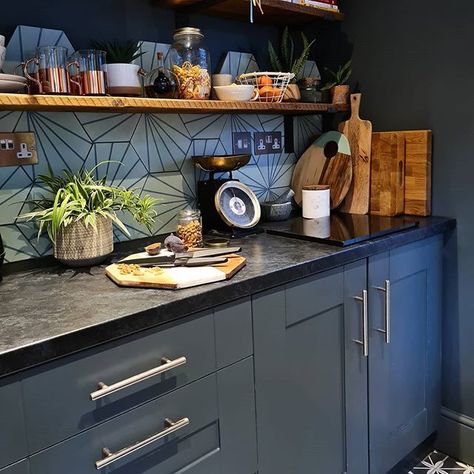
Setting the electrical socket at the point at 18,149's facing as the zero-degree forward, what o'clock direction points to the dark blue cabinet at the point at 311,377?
The dark blue cabinet is roughly at 10 o'clock from the electrical socket.

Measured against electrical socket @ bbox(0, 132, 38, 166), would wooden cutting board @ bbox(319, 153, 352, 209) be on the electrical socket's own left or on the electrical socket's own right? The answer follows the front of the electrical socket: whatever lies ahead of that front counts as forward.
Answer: on the electrical socket's own left

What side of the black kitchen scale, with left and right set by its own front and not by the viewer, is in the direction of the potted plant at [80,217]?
right

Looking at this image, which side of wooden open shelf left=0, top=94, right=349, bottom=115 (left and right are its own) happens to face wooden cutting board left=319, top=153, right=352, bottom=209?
left

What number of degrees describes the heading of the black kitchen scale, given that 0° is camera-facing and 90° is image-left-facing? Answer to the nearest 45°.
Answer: approximately 315°

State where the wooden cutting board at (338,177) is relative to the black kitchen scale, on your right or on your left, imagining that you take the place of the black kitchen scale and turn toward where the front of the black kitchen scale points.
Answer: on your left
